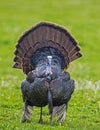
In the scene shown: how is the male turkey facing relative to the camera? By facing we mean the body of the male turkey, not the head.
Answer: toward the camera
